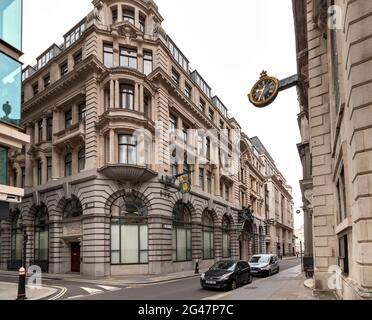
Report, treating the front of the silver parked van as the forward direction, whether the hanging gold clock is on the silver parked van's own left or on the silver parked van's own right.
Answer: on the silver parked van's own left

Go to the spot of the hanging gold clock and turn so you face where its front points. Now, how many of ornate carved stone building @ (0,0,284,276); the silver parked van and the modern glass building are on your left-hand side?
0

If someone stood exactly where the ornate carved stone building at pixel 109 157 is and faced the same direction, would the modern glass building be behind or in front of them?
in front

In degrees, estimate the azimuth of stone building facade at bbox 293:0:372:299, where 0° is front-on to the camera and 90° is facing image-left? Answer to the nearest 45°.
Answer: approximately 90°

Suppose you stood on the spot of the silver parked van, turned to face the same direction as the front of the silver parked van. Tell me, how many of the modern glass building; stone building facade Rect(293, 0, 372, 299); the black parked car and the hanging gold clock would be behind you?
0

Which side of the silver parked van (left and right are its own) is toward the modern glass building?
front

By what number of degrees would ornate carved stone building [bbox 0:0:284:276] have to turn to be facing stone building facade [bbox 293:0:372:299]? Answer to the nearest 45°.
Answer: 0° — it already faces it

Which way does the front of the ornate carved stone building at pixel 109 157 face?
toward the camera

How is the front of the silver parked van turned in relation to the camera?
facing the viewer and to the left of the viewer

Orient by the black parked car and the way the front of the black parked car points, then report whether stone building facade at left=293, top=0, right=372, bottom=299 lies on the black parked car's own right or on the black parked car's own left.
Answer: on the black parked car's own left

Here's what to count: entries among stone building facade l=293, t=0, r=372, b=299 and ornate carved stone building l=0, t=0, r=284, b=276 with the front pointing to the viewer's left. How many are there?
1
